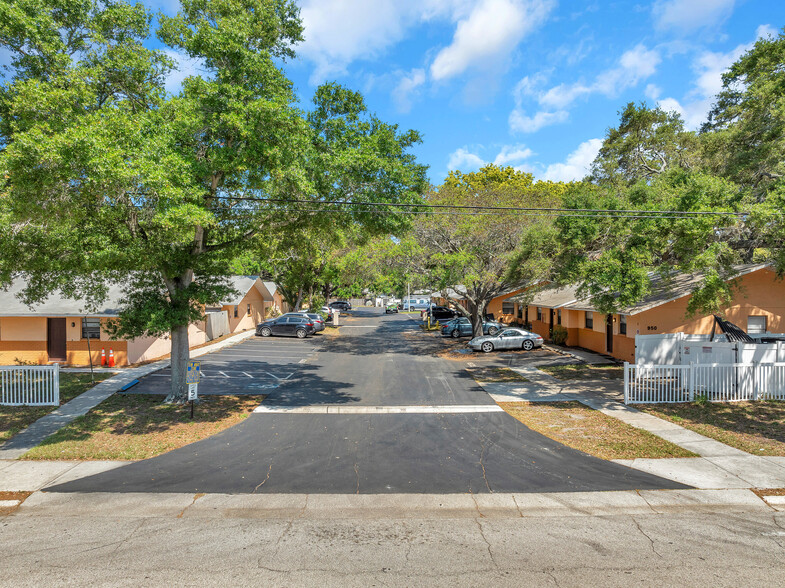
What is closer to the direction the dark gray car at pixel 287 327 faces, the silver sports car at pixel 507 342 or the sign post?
the sign post

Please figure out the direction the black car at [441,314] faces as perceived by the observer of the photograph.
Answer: facing to the right of the viewer

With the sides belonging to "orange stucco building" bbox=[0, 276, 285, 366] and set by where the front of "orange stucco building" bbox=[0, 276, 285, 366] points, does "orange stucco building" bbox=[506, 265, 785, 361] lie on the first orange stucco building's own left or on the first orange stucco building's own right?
on the first orange stucco building's own left

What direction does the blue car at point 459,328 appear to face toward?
to the viewer's right

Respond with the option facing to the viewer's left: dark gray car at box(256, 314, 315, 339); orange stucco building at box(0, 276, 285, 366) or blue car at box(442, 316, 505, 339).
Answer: dark gray car at box(256, 314, 315, 339)

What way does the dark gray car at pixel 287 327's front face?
to the viewer's left

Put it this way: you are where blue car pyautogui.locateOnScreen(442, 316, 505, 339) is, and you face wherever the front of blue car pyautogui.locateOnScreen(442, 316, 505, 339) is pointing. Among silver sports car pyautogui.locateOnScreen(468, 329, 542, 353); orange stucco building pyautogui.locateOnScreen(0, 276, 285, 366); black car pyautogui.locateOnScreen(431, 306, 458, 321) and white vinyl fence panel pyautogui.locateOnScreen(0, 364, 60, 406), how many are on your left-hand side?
1

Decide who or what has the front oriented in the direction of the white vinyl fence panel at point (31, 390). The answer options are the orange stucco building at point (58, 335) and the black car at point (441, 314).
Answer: the orange stucco building
